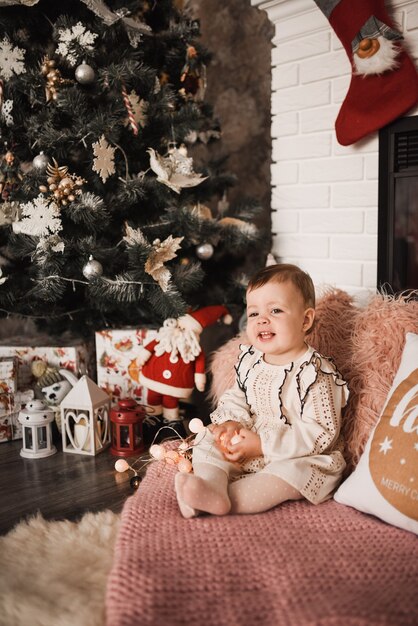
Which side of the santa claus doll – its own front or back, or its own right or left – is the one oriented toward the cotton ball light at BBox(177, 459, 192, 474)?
front

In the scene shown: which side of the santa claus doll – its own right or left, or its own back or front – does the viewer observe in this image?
front

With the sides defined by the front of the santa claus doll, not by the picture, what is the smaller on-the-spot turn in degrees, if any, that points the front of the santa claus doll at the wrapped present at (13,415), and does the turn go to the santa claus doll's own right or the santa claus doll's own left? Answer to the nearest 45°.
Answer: approximately 90° to the santa claus doll's own right

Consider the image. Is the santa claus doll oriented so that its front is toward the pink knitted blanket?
yes

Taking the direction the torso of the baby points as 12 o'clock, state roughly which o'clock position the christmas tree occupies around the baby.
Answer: The christmas tree is roughly at 3 o'clock from the baby.

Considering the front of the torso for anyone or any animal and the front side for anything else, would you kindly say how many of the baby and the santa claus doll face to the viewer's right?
0

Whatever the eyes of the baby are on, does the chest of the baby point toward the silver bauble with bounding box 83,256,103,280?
no

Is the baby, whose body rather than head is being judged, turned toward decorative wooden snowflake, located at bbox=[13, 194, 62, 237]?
no

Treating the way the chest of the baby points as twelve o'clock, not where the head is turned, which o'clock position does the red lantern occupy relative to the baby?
The red lantern is roughly at 3 o'clock from the baby.

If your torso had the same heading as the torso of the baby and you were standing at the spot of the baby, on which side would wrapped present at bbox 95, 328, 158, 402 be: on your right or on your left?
on your right

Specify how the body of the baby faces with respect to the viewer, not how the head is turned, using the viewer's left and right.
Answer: facing the viewer and to the left of the viewer

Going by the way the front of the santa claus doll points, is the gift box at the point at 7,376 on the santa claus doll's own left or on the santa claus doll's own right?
on the santa claus doll's own right
